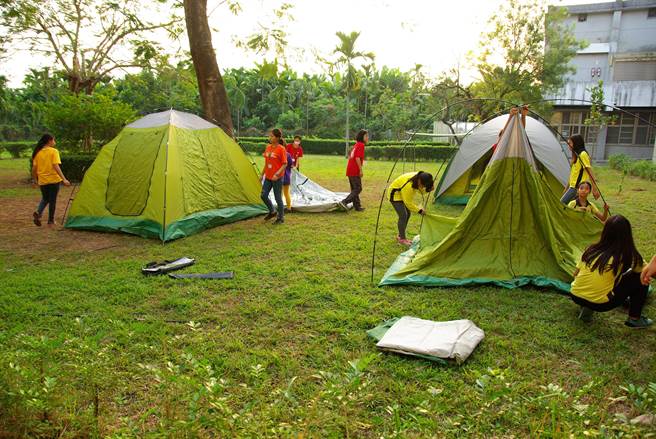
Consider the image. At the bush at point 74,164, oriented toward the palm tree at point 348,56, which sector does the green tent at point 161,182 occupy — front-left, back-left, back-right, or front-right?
back-right

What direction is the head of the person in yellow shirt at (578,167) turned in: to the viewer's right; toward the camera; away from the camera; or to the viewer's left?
to the viewer's left

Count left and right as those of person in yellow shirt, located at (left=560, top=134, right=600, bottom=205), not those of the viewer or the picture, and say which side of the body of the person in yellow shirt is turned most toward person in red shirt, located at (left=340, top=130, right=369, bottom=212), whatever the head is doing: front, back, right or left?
front

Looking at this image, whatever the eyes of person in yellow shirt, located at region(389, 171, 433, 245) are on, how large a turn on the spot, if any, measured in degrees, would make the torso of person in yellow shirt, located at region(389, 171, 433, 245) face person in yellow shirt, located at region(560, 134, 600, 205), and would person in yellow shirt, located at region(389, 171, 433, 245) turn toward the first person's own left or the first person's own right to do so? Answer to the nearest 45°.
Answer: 0° — they already face them

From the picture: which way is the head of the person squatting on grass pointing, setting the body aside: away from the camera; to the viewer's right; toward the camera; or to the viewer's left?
away from the camera

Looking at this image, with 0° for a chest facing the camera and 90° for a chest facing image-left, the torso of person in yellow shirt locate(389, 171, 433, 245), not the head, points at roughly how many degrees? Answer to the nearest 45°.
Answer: approximately 270°

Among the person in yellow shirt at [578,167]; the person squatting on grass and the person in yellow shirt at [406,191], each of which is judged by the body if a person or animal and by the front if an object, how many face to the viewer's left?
1
